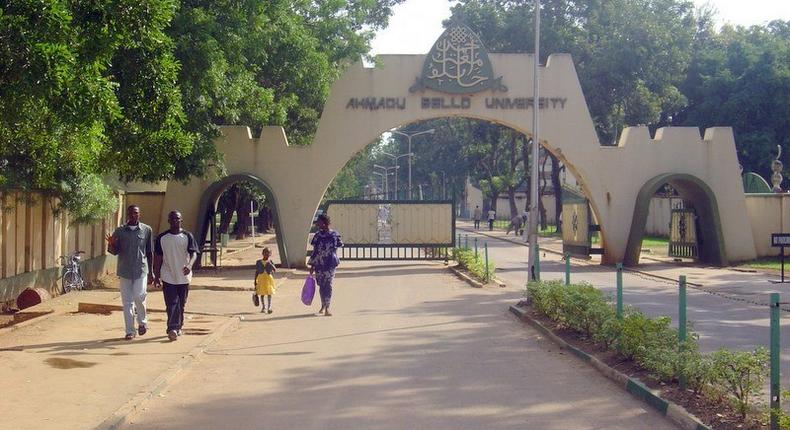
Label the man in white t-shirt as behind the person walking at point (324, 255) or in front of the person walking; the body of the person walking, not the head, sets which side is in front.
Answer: in front

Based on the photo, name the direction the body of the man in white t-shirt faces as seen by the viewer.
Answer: toward the camera

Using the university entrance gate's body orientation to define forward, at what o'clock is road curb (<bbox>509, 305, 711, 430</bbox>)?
The road curb is roughly at 12 o'clock from the university entrance gate.

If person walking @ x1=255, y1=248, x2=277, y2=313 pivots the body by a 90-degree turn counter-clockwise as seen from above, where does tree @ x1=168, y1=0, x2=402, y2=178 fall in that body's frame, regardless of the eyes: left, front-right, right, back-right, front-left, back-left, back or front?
left

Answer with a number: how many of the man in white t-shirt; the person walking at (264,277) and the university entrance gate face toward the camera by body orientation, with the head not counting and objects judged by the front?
3

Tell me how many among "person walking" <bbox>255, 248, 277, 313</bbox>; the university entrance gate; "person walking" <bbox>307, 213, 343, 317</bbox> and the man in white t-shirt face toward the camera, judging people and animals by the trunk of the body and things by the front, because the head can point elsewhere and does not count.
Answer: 4

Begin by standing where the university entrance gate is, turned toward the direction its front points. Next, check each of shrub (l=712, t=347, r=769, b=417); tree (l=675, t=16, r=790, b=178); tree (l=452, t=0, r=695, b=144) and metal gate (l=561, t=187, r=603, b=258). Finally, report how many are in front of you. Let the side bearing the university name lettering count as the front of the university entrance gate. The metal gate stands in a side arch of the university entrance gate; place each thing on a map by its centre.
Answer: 1

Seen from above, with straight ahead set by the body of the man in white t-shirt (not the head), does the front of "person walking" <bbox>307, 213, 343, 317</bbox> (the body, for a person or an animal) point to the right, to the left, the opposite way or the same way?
the same way

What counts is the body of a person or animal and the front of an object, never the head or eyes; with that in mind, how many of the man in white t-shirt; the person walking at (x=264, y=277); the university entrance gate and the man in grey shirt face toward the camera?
4

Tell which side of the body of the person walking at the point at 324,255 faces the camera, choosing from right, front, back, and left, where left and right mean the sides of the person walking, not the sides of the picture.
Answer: front

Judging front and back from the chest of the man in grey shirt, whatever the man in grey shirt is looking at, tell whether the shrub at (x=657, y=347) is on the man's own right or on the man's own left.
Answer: on the man's own left

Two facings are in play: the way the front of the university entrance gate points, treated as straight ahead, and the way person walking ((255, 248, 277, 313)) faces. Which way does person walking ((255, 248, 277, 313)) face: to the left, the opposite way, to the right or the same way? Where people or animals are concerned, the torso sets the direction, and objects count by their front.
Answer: the same way

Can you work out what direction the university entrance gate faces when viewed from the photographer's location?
facing the viewer

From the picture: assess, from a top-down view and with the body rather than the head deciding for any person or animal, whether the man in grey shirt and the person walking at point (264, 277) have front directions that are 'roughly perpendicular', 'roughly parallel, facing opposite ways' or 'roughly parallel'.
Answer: roughly parallel

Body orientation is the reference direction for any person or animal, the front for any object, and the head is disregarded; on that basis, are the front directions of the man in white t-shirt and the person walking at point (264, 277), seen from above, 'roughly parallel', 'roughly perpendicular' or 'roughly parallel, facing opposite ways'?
roughly parallel
